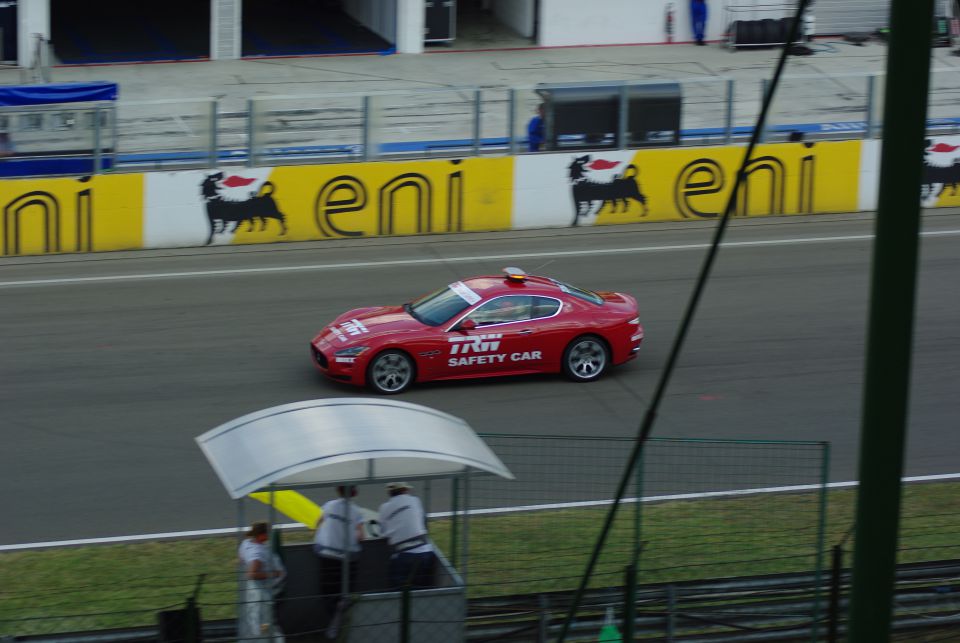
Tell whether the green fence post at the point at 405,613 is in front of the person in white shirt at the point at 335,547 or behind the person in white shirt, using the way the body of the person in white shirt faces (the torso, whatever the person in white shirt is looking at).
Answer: behind

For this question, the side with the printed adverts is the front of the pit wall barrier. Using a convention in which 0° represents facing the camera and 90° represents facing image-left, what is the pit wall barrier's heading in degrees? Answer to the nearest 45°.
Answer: approximately 0°

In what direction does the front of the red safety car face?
to the viewer's left

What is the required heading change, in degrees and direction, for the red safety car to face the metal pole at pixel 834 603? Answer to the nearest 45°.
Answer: approximately 90° to its left

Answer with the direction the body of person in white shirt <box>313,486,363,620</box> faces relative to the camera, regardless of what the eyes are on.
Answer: away from the camera

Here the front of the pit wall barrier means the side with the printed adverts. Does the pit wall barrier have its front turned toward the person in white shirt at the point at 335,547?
yes

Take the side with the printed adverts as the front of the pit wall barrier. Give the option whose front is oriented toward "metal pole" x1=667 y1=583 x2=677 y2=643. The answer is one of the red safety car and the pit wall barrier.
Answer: the pit wall barrier

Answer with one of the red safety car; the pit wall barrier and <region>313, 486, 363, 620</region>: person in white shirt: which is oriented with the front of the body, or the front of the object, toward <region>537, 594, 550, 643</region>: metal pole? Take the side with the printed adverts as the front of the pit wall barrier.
the pit wall barrier

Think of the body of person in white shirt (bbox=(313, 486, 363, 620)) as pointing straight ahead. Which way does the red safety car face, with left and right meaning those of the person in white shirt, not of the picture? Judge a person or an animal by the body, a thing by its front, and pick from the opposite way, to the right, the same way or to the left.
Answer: to the left

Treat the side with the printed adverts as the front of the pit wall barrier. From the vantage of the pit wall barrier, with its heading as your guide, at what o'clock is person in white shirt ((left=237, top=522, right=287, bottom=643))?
The person in white shirt is roughly at 12 o'clock from the pit wall barrier.

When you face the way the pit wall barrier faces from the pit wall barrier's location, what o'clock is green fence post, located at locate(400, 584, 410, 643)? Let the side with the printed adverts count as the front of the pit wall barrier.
The green fence post is roughly at 12 o'clock from the pit wall barrier.

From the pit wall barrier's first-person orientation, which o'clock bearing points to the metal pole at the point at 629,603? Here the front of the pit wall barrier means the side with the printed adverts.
The metal pole is roughly at 12 o'clock from the pit wall barrier.
